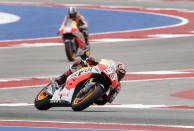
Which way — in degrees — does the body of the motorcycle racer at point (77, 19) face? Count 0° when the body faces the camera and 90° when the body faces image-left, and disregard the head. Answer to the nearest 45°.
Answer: approximately 45°

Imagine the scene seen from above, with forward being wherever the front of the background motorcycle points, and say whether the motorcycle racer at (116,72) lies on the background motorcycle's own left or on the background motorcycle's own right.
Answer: on the background motorcycle's own left

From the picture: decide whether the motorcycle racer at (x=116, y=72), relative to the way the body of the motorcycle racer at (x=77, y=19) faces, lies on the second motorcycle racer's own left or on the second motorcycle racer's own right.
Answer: on the second motorcycle racer's own left

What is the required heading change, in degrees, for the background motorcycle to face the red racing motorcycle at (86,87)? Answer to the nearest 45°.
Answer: approximately 45° to its left

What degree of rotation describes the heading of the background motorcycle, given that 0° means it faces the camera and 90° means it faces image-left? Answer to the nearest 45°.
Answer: approximately 45°
